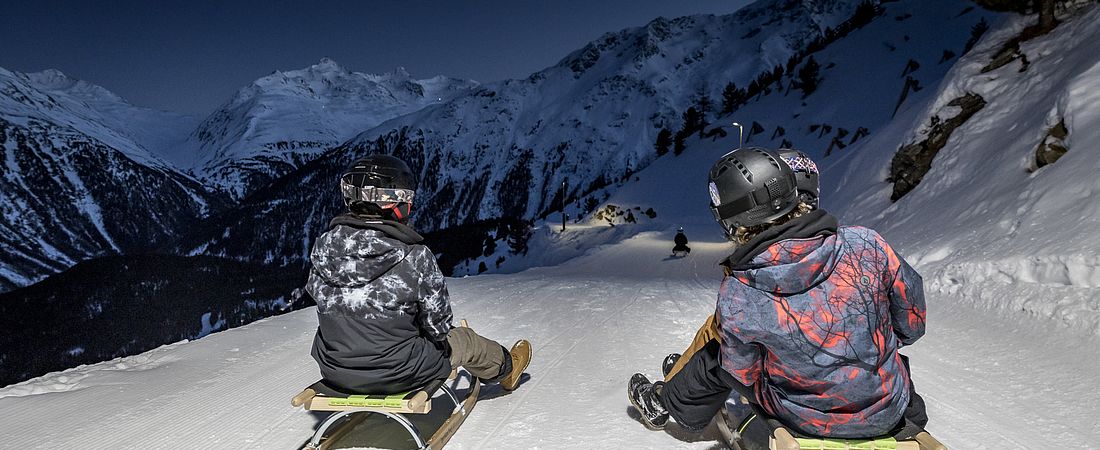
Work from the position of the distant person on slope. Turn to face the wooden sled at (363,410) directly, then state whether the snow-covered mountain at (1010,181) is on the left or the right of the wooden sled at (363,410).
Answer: left

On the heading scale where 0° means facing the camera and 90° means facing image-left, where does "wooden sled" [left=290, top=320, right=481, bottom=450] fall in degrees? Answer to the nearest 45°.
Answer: approximately 225°

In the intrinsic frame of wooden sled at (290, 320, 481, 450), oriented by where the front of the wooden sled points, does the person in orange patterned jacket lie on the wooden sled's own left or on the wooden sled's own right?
on the wooden sled's own right

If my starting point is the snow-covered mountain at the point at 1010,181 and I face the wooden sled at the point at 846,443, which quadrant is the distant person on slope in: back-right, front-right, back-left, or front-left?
back-right

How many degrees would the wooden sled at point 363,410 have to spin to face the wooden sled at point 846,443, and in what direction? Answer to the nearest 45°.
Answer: approximately 90° to its right

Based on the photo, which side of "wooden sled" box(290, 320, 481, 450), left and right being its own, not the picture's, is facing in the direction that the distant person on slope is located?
front

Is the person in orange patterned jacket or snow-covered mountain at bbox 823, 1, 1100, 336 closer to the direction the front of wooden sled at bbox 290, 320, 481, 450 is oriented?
the snow-covered mountain
